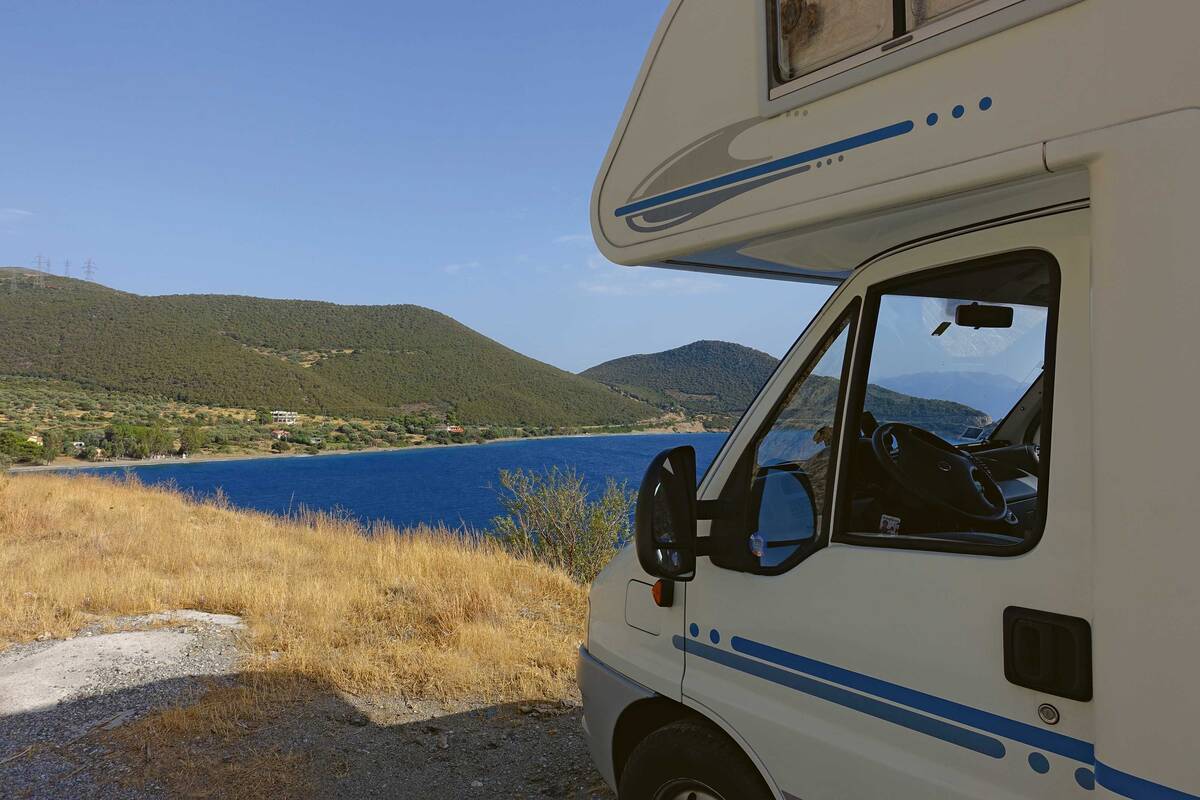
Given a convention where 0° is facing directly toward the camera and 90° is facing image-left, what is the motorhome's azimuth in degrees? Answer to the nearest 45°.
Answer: approximately 135°

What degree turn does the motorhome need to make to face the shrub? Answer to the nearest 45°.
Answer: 0° — it already faces it

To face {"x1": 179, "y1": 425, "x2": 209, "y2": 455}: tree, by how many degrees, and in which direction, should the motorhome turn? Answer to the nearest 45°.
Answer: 0° — it already faces it

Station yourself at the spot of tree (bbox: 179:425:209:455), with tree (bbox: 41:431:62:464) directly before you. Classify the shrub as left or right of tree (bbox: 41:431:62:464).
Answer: left
